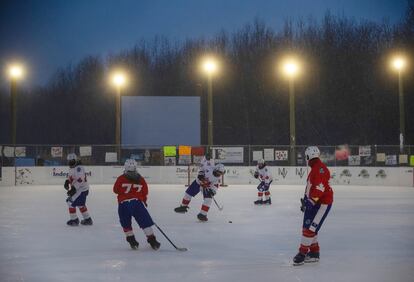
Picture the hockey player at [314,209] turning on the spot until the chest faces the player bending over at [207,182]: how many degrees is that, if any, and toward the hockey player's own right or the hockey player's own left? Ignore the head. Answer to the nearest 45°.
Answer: approximately 45° to the hockey player's own right

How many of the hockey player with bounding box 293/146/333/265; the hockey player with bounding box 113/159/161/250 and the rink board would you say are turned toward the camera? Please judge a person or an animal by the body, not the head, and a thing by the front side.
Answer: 1

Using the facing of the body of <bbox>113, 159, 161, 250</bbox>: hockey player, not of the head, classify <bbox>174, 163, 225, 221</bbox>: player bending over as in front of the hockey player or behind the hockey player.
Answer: in front

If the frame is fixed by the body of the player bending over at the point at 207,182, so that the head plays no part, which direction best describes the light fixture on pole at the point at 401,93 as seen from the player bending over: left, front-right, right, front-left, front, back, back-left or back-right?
left

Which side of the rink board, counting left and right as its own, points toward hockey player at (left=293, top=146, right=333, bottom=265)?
front

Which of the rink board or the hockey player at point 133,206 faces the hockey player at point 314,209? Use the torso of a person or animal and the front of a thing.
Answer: the rink board

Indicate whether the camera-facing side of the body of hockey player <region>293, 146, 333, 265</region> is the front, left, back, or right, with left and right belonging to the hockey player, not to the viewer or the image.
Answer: left

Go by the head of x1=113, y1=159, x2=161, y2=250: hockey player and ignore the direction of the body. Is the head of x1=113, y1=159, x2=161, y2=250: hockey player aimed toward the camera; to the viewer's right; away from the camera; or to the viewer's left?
away from the camera

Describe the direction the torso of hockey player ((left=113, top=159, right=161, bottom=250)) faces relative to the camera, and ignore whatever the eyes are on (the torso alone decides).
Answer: away from the camera

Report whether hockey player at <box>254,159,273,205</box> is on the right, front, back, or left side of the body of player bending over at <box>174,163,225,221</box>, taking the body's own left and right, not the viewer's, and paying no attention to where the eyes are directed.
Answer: left

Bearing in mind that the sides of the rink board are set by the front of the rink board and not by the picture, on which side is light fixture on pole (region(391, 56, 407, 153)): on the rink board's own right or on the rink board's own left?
on the rink board's own left

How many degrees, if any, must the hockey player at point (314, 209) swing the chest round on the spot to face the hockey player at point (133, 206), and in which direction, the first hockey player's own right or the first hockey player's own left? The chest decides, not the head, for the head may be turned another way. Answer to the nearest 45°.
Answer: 0° — they already face them

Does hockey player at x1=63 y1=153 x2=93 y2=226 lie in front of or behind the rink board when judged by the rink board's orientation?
in front

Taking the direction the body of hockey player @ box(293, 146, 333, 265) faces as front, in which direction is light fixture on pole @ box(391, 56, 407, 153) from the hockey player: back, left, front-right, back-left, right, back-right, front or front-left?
right

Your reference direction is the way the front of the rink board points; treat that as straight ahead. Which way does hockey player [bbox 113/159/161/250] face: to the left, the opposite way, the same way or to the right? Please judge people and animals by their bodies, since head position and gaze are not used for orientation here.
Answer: the opposite way
